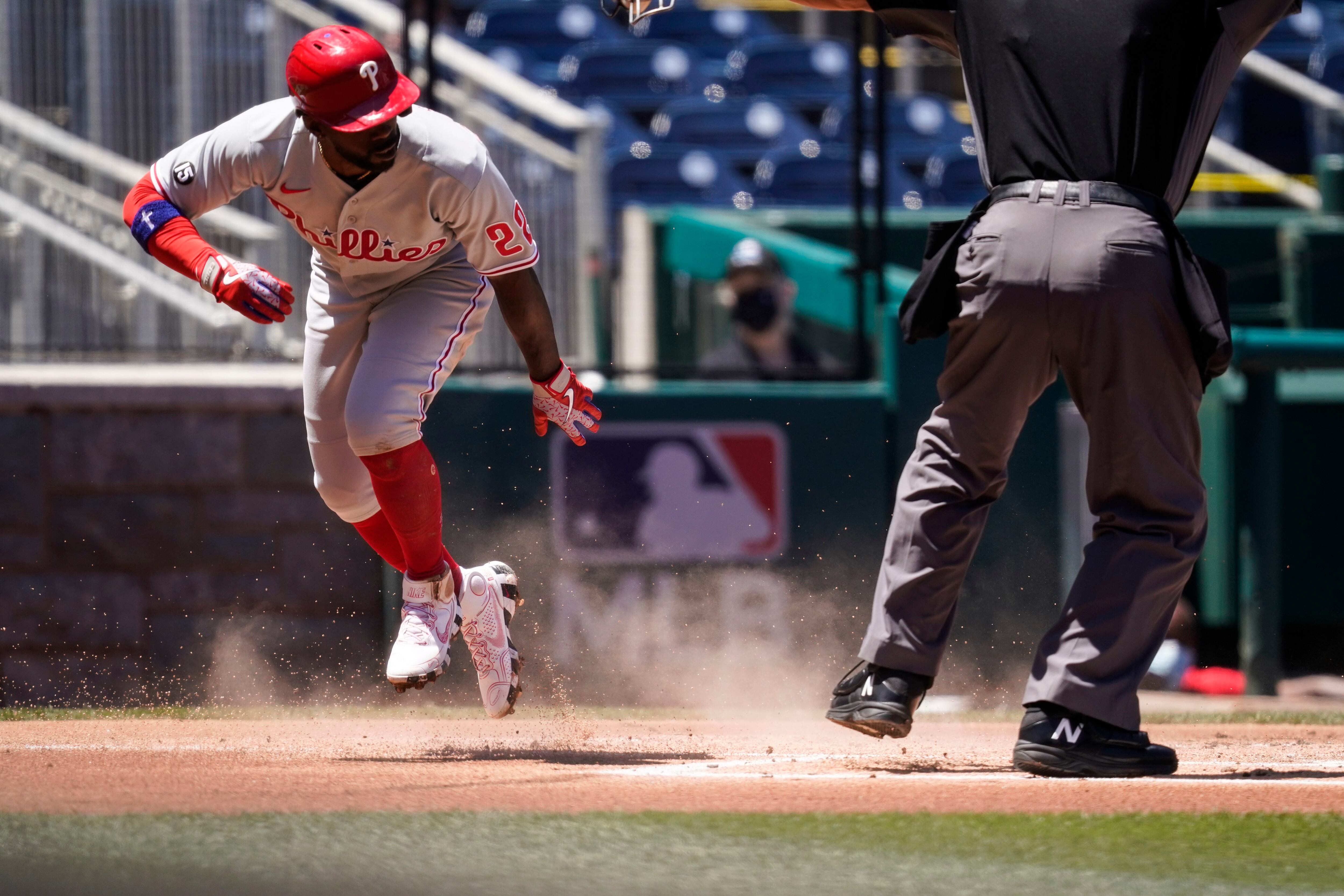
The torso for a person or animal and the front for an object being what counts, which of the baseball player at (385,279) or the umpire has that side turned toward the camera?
the baseball player

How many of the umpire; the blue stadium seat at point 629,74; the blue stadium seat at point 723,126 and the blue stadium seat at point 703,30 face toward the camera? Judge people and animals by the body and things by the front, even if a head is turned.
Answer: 3

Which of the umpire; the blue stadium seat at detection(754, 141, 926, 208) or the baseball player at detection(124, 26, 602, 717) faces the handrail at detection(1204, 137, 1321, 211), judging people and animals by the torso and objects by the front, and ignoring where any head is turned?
the umpire

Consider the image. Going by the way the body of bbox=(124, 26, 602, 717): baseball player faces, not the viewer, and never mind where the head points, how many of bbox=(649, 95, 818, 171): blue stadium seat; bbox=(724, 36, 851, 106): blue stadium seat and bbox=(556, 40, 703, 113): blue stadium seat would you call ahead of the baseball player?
0

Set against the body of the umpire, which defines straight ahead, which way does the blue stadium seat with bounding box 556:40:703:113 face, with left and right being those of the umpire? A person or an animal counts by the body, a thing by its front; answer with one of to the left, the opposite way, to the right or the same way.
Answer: the opposite way

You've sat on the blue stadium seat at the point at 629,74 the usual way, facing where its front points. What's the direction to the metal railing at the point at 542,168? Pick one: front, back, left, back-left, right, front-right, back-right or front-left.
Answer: front

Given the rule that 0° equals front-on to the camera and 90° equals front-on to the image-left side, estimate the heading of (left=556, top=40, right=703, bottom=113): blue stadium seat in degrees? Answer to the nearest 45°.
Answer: approximately 0°

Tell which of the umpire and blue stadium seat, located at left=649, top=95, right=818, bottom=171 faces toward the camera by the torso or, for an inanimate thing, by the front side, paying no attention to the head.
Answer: the blue stadium seat

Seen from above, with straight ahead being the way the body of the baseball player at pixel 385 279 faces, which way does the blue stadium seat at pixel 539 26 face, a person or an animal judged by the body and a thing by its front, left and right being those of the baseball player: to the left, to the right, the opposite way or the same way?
the same way

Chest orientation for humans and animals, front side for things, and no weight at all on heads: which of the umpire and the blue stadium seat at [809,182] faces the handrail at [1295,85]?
the umpire

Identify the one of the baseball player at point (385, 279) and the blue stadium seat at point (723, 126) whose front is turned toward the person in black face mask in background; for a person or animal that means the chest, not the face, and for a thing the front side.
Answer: the blue stadium seat

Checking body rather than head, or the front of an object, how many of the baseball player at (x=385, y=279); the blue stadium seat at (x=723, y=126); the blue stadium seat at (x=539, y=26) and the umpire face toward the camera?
3

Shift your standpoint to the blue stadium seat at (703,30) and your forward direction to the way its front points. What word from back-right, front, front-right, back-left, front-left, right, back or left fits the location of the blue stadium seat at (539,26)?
front-right

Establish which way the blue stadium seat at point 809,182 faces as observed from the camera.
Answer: facing the viewer

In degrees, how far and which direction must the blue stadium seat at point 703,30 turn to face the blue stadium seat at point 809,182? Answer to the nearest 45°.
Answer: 0° — it already faces it

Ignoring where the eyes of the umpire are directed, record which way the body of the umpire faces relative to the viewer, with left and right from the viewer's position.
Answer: facing away from the viewer

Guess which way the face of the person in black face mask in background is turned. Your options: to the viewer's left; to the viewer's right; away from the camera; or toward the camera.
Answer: toward the camera

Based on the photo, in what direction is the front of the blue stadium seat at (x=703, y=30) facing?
toward the camera

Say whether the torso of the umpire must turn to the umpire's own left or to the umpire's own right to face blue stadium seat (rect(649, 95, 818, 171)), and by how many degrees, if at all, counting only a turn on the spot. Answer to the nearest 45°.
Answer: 0° — they already face it

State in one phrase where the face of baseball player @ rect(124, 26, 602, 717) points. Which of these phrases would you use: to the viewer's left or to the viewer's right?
to the viewer's right

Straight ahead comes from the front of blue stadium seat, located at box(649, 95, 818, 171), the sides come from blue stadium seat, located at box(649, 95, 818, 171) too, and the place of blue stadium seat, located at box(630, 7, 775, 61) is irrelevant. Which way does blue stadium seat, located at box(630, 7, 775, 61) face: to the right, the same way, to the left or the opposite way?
the same way

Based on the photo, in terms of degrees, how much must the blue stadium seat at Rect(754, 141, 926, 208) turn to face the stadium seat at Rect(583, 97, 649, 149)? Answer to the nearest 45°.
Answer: approximately 135° to its right

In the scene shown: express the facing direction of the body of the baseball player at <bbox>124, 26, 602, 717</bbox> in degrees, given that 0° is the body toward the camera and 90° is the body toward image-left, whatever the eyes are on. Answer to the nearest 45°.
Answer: approximately 0°
